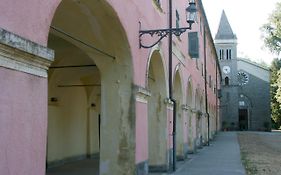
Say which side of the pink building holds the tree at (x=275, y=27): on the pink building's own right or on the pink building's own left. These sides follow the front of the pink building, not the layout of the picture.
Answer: on the pink building's own left

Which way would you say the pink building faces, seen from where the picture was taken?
facing the viewer and to the right of the viewer
